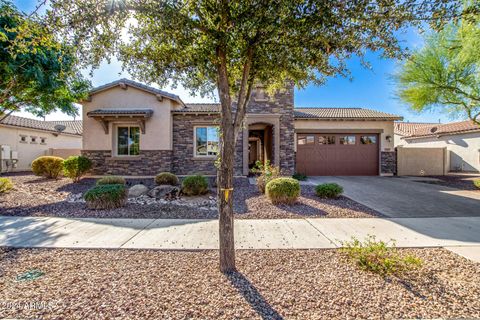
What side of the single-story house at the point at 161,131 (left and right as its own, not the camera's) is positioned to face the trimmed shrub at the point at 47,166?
right

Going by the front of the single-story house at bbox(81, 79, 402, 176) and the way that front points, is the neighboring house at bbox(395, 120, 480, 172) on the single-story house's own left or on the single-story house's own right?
on the single-story house's own left

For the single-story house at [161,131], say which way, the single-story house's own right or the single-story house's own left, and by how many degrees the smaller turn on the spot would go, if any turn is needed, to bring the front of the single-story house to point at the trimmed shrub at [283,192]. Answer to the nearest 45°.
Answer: approximately 45° to the single-story house's own left

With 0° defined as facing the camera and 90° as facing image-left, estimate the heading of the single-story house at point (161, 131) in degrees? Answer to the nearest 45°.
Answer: approximately 0°

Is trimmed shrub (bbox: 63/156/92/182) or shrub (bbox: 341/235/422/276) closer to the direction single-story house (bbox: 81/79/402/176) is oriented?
the shrub

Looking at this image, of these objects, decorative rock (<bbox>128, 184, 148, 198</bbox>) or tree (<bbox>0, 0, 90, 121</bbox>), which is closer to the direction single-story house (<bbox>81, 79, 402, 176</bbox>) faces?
the decorative rock

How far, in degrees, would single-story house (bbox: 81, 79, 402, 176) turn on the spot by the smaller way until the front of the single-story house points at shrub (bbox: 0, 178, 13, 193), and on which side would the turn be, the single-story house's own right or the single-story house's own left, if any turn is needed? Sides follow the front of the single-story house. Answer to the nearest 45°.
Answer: approximately 45° to the single-story house's own right

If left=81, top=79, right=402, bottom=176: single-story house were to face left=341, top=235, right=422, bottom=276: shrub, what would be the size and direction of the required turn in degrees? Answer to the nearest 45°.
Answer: approximately 45° to its left

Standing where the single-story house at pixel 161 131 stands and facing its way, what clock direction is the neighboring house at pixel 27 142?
The neighboring house is roughly at 4 o'clock from the single-story house.
